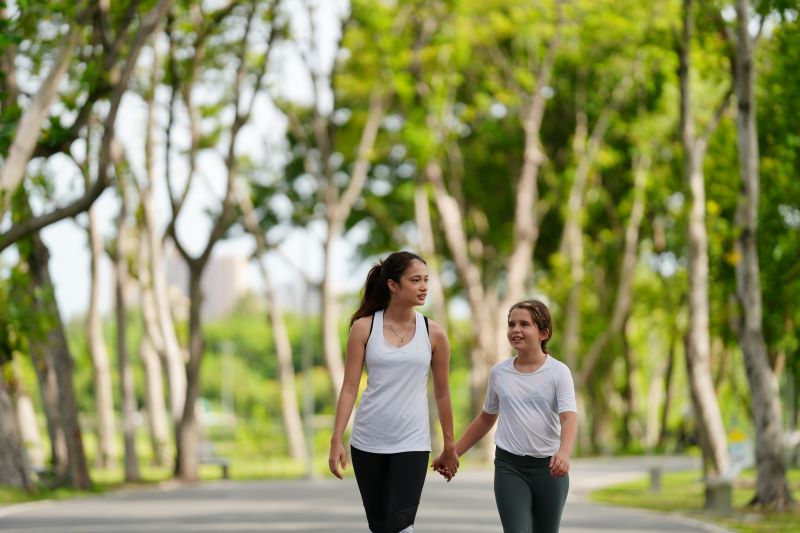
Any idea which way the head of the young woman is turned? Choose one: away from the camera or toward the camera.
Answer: toward the camera

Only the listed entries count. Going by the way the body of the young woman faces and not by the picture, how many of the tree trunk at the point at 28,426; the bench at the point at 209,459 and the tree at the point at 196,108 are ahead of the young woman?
0

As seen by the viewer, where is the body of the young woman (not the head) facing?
toward the camera

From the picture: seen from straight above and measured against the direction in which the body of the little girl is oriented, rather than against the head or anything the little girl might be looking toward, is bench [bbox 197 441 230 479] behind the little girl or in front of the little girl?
behind

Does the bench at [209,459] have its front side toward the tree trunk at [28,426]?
no

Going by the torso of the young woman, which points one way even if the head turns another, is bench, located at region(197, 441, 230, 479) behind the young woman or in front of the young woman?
behind

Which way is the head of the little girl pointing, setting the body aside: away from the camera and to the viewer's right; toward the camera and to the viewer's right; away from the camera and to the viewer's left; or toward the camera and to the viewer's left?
toward the camera and to the viewer's left

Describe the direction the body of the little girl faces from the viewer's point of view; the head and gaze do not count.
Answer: toward the camera

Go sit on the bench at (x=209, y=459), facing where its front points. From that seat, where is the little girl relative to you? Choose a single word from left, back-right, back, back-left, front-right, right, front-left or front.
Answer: front-right

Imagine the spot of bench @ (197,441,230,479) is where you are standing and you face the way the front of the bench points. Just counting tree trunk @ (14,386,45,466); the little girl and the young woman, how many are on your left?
0

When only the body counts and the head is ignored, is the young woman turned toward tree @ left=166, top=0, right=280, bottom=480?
no

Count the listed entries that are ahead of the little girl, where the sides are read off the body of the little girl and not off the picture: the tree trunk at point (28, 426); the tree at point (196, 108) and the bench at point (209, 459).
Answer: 0

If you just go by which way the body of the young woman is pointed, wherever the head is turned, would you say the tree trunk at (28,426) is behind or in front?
behind

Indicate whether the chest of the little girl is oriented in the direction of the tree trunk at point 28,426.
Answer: no

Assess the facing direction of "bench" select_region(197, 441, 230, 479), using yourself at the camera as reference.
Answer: facing the viewer and to the right of the viewer

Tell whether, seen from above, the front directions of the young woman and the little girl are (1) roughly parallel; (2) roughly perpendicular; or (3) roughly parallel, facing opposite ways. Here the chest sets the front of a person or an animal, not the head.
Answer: roughly parallel

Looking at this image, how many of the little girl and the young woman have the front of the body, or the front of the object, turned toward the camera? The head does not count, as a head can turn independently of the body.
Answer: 2
